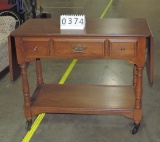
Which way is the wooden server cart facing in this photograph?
toward the camera

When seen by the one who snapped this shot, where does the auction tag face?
facing the viewer
